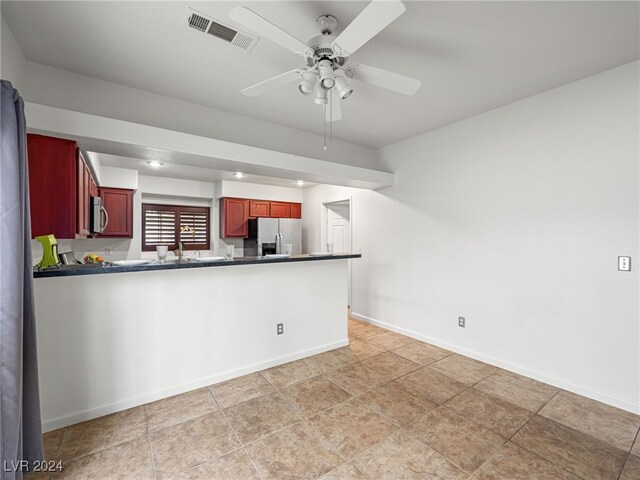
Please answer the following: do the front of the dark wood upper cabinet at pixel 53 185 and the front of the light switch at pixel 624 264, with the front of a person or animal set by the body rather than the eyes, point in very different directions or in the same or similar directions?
very different directions

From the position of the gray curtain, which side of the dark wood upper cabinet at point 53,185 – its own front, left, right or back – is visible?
right

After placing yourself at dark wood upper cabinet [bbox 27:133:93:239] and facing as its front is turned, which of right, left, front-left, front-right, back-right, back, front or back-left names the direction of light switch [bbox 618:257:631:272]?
front-right

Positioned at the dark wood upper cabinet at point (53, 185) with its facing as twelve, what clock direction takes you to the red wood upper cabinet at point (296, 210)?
the red wood upper cabinet at point (296, 210) is roughly at 11 o'clock from the dark wood upper cabinet at point (53, 185).

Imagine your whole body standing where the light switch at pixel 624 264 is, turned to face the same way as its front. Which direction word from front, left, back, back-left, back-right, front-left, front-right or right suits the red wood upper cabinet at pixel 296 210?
right

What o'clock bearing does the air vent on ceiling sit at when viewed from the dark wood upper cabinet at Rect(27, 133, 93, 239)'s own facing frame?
The air vent on ceiling is roughly at 2 o'clock from the dark wood upper cabinet.

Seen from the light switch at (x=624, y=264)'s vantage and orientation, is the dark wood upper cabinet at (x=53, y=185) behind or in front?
in front

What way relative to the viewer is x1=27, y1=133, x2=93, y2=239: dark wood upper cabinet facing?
to the viewer's right

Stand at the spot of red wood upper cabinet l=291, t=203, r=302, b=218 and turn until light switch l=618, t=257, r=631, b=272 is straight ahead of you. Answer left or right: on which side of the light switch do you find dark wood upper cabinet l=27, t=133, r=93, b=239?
right

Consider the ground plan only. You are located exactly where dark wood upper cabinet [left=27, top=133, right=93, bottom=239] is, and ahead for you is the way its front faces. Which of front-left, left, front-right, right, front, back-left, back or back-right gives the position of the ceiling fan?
front-right

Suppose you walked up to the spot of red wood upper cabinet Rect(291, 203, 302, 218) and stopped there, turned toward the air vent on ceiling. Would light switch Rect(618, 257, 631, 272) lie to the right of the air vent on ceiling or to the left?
left
